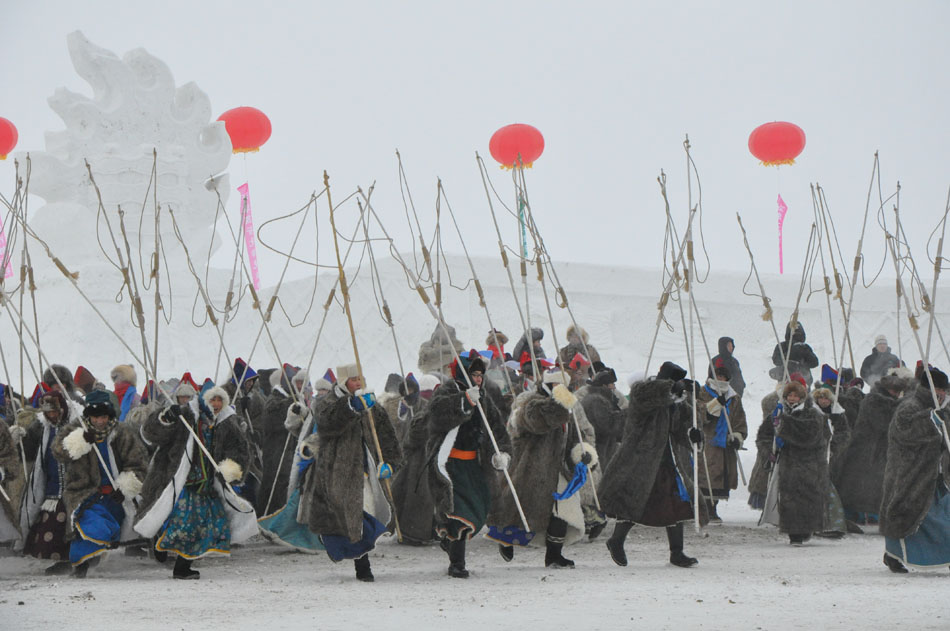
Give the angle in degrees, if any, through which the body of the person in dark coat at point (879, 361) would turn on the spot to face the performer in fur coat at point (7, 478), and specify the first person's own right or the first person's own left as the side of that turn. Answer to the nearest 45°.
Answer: approximately 45° to the first person's own right

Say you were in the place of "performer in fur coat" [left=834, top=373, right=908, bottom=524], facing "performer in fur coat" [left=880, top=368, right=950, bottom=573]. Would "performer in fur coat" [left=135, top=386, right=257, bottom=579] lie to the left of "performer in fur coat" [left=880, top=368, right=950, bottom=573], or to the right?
right

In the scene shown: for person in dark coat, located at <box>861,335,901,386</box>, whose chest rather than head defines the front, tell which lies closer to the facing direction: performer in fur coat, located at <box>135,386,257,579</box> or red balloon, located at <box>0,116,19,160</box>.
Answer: the performer in fur coat

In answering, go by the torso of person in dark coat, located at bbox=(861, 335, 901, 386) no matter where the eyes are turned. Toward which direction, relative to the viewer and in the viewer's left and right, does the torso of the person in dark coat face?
facing the viewer

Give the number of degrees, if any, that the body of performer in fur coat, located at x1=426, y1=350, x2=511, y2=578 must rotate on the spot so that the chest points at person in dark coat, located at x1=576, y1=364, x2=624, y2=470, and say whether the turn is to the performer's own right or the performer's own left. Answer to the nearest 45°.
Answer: approximately 90° to the performer's own left

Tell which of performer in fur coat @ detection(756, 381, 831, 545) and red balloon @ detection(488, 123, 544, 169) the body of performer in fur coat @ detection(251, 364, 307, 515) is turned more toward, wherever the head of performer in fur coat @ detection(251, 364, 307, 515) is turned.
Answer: the performer in fur coat
